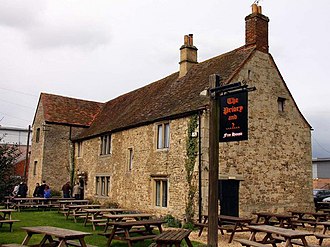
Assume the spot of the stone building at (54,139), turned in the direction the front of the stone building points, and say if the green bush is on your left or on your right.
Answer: on your left

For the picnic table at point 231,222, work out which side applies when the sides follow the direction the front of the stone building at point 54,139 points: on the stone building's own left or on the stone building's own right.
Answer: on the stone building's own left

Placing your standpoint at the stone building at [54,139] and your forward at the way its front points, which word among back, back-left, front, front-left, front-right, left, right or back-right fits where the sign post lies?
front-left

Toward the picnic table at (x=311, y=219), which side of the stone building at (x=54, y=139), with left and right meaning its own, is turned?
left

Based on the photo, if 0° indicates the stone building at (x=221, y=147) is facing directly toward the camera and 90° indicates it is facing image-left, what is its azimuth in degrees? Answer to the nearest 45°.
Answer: approximately 45°

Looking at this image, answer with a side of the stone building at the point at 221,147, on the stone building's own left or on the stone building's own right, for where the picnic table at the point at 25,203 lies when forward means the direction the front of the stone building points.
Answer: on the stone building's own right

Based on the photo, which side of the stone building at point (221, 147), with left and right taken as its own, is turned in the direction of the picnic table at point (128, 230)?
front

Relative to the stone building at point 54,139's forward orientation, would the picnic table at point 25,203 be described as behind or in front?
in front

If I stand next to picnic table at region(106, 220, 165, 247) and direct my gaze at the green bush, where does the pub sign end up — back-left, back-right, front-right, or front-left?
back-right
